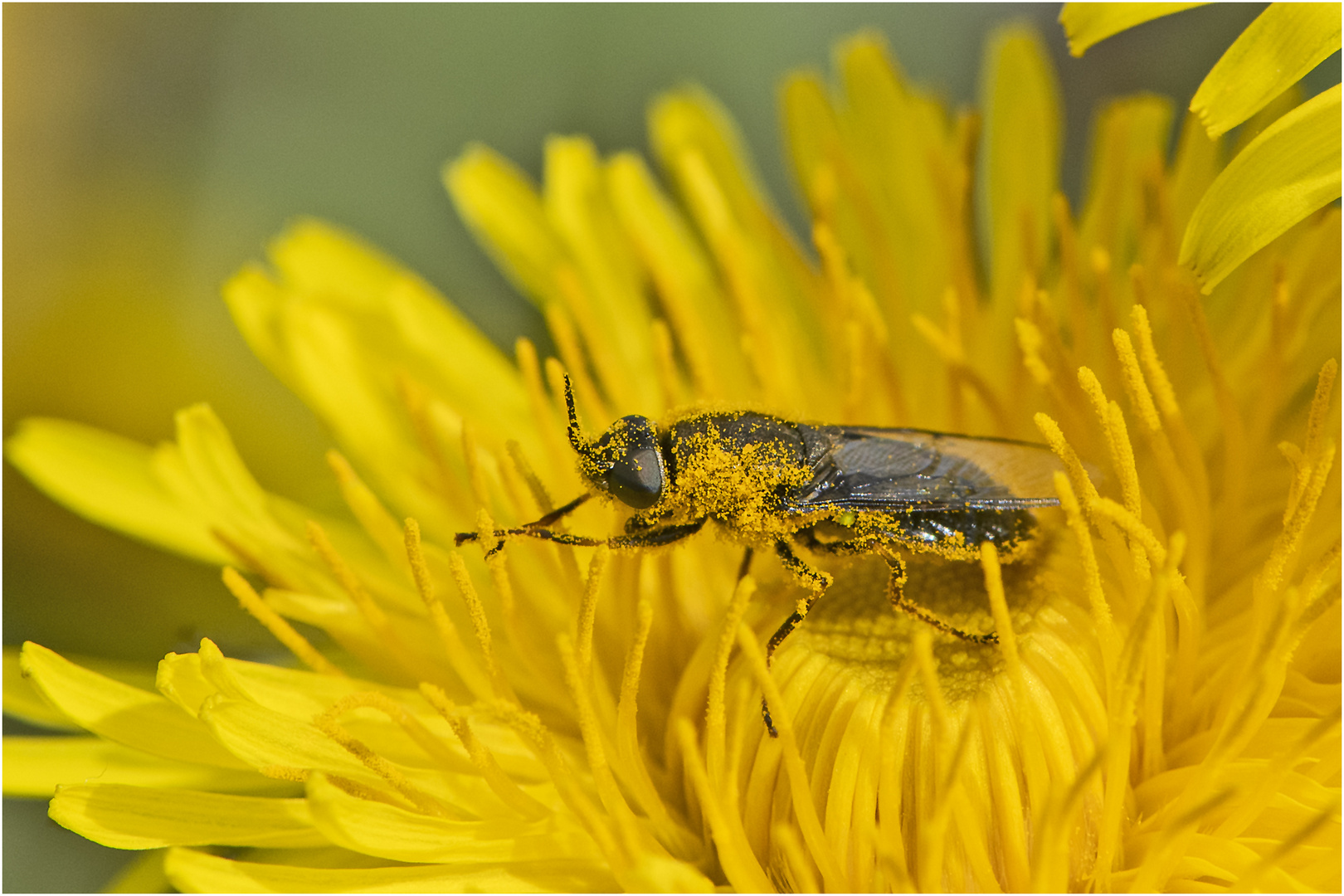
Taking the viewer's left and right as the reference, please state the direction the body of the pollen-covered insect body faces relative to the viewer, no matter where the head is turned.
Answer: facing to the left of the viewer
